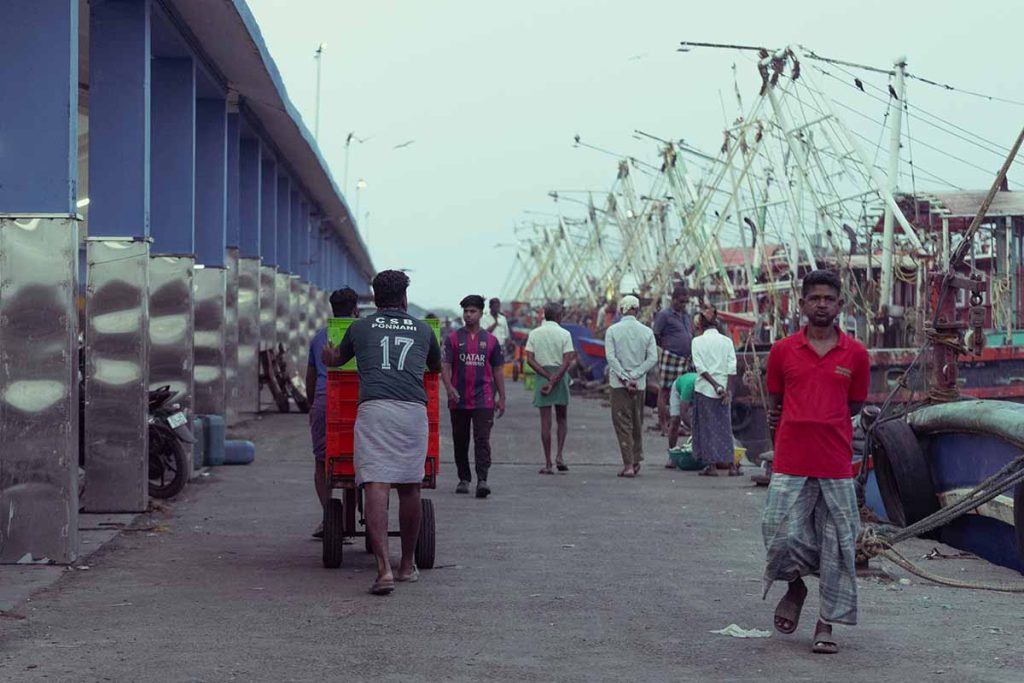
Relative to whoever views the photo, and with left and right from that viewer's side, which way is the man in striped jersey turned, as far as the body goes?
facing the viewer

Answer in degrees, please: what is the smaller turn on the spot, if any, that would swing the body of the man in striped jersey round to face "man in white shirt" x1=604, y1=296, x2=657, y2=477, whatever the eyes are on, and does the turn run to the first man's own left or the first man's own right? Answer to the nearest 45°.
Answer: approximately 135° to the first man's own left

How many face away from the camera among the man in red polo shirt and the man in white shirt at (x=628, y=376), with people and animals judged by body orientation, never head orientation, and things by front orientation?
1

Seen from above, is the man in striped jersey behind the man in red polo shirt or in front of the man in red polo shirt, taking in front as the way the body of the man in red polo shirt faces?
behind

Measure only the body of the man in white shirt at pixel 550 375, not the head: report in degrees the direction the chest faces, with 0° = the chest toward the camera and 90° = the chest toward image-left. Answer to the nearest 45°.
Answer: approximately 180°

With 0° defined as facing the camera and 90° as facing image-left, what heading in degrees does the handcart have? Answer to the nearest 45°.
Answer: approximately 180°

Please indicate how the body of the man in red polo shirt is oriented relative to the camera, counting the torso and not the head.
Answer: toward the camera

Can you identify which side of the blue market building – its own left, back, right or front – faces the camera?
right

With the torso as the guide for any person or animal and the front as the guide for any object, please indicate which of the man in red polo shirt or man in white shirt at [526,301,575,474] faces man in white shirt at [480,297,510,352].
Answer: man in white shirt at [526,301,575,474]

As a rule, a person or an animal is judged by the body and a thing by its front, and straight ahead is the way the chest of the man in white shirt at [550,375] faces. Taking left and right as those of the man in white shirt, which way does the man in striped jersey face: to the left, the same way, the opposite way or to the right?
the opposite way

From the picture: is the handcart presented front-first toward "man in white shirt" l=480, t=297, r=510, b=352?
yes

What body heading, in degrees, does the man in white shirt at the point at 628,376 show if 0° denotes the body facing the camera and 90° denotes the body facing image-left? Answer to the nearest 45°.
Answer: approximately 180°

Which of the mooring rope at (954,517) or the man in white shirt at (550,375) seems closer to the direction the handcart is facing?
the man in white shirt
